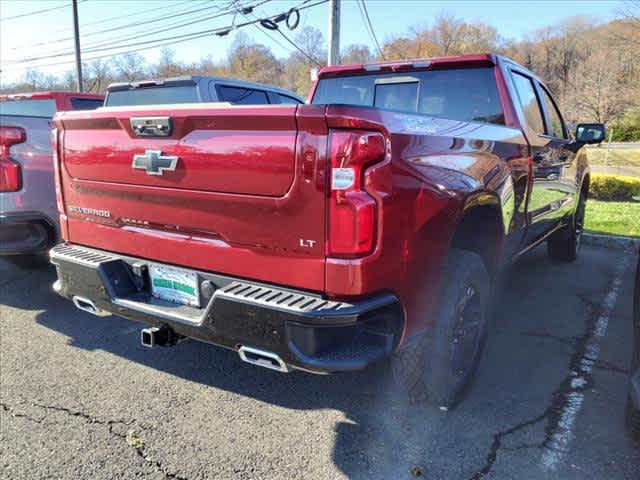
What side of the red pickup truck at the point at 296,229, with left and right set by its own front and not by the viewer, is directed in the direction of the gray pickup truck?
left

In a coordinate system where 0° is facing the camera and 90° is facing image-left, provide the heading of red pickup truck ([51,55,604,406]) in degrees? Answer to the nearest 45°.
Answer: approximately 225°

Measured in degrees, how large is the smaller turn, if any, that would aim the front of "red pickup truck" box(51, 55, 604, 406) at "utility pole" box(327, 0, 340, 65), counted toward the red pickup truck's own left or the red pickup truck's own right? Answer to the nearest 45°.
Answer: approximately 45° to the red pickup truck's own left

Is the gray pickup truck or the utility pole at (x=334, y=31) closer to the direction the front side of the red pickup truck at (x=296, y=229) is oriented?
the utility pole
